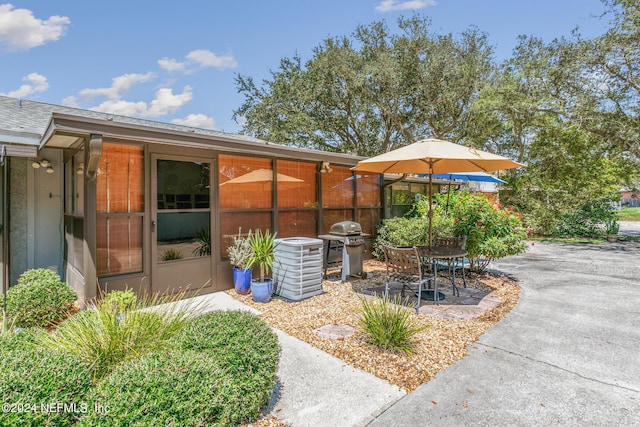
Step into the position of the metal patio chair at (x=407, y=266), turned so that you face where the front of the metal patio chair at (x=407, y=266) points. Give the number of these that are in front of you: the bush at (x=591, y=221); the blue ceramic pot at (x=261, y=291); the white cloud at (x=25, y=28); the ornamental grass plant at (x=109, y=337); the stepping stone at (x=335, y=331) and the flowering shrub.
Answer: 2

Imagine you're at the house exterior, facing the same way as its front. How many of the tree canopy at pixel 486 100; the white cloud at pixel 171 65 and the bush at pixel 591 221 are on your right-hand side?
0

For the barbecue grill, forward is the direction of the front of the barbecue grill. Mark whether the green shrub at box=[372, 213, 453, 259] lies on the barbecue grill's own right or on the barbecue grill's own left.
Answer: on the barbecue grill's own left

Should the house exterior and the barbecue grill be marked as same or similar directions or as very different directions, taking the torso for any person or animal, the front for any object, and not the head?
same or similar directions

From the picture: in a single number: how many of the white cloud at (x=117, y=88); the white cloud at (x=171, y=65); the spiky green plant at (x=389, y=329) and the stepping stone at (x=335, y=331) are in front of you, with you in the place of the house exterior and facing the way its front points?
2

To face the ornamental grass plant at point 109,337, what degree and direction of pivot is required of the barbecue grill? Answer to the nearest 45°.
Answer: approximately 90° to its right

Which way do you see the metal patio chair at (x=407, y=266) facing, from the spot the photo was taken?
facing away from the viewer and to the right of the viewer

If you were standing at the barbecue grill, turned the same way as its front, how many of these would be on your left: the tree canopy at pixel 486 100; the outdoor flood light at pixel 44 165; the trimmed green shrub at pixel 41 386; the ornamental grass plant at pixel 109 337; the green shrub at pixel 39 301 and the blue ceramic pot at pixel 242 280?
1

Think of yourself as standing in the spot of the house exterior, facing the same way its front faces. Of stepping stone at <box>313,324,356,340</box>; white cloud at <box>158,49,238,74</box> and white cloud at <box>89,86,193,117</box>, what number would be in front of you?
1

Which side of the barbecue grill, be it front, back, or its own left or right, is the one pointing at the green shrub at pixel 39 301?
right

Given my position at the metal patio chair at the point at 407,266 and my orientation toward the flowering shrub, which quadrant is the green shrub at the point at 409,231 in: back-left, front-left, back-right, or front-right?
front-left

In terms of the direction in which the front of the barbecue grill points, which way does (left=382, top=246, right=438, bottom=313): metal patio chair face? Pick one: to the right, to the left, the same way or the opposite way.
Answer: to the left

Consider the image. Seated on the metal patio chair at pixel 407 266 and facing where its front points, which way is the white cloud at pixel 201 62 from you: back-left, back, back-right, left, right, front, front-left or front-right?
left

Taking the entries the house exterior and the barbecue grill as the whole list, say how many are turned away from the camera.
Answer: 0

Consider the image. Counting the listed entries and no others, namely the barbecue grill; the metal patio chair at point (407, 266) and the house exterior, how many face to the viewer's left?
0

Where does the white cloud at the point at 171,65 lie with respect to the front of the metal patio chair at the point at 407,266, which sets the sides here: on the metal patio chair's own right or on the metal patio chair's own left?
on the metal patio chair's own left

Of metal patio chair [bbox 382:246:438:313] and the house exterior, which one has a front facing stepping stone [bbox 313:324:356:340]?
the house exterior

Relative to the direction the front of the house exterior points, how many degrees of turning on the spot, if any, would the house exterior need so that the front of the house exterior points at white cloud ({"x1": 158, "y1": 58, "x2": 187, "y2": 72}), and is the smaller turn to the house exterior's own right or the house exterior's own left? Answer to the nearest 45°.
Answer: approximately 135° to the house exterior's own left

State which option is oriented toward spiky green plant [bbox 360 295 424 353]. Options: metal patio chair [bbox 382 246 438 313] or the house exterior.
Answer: the house exterior

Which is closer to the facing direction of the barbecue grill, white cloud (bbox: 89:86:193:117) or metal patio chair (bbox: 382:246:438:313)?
the metal patio chair

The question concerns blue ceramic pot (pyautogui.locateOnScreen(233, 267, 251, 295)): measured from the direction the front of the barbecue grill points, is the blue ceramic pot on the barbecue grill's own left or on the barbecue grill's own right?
on the barbecue grill's own right

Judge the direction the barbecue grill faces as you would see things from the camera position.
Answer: facing the viewer and to the right of the viewer

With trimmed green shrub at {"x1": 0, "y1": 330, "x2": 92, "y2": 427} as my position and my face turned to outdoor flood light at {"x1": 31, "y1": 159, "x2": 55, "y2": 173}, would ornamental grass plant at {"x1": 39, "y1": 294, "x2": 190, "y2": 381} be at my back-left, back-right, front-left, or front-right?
front-right
